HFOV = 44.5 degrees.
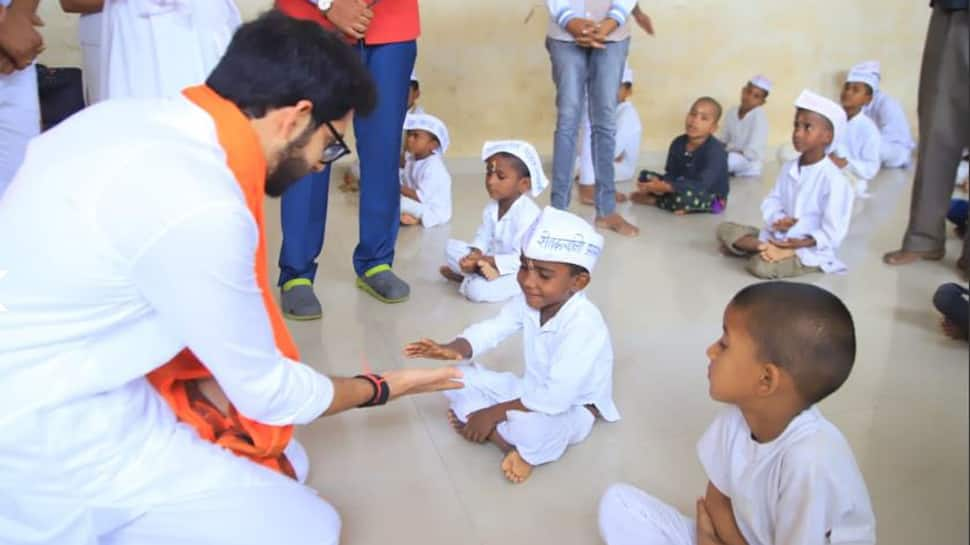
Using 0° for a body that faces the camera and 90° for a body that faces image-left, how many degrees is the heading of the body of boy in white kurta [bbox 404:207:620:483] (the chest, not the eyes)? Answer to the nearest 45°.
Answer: approximately 45°

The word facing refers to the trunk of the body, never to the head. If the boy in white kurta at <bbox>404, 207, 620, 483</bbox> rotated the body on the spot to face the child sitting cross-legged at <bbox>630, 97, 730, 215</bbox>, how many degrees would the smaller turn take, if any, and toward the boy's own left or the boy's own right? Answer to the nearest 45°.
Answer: approximately 135° to the boy's own right

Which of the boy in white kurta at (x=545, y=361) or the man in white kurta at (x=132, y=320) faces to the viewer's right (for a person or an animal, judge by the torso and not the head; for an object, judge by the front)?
the man in white kurta

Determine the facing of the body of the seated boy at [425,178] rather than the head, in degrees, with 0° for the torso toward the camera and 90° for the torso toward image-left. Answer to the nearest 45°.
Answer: approximately 45°

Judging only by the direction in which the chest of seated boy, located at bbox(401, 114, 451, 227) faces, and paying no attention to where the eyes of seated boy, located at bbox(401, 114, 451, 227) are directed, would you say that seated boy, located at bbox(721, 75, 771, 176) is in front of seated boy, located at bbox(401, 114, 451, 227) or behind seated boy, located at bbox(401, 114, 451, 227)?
behind

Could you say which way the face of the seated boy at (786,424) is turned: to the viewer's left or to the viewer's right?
to the viewer's left

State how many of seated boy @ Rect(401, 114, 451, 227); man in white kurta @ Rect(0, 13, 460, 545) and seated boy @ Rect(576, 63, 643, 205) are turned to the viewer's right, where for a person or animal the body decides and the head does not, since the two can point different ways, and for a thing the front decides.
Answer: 1
